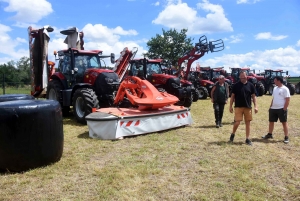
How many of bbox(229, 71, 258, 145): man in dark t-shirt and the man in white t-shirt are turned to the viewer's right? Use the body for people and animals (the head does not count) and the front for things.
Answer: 0

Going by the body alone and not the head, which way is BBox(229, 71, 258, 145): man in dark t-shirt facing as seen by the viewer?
toward the camera

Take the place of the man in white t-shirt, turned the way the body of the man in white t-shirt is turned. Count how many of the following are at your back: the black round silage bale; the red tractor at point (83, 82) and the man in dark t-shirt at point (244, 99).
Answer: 0

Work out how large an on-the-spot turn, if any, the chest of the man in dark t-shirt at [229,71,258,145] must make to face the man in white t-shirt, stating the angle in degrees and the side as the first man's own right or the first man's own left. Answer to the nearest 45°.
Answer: approximately 135° to the first man's own left

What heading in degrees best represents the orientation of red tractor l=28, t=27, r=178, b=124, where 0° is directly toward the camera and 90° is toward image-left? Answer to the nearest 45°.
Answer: approximately 315°

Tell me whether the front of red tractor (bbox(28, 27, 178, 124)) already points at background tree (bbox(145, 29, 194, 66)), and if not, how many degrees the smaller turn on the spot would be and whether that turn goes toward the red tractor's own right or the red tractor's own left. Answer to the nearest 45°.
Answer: approximately 135° to the red tractor's own left

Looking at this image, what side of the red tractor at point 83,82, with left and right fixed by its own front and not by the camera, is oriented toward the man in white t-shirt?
front

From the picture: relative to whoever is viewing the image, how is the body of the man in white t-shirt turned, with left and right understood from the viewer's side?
facing the viewer and to the left of the viewer

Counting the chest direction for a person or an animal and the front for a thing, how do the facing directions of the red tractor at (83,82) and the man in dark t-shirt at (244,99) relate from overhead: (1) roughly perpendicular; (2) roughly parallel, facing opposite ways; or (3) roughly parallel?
roughly perpendicular

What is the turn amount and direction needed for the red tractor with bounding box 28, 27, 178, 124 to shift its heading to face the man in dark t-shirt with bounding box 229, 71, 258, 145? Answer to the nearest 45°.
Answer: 0° — it already faces them

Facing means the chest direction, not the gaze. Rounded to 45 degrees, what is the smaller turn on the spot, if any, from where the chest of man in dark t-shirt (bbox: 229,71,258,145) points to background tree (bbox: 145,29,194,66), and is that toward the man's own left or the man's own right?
approximately 180°

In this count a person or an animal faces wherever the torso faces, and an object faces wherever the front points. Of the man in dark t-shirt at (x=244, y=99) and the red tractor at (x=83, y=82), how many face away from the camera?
0

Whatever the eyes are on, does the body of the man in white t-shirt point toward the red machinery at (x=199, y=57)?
no

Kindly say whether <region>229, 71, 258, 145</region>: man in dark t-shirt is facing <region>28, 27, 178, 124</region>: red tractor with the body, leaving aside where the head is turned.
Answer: no

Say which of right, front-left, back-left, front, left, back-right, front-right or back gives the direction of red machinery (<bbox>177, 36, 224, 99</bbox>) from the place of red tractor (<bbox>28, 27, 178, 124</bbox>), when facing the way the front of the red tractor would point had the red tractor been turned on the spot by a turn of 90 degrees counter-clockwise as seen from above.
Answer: front
